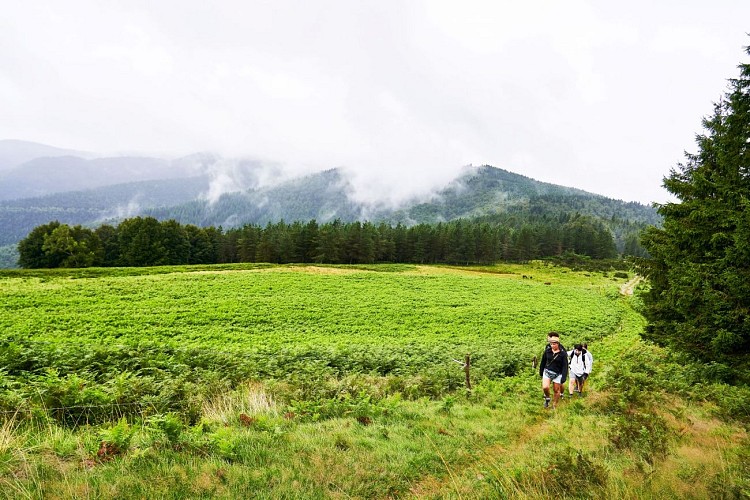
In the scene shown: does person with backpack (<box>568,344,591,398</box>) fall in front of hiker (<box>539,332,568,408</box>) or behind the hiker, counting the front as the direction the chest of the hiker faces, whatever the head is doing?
behind

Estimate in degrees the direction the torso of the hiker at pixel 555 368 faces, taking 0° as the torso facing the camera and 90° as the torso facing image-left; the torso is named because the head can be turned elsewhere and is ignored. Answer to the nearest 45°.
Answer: approximately 0°
